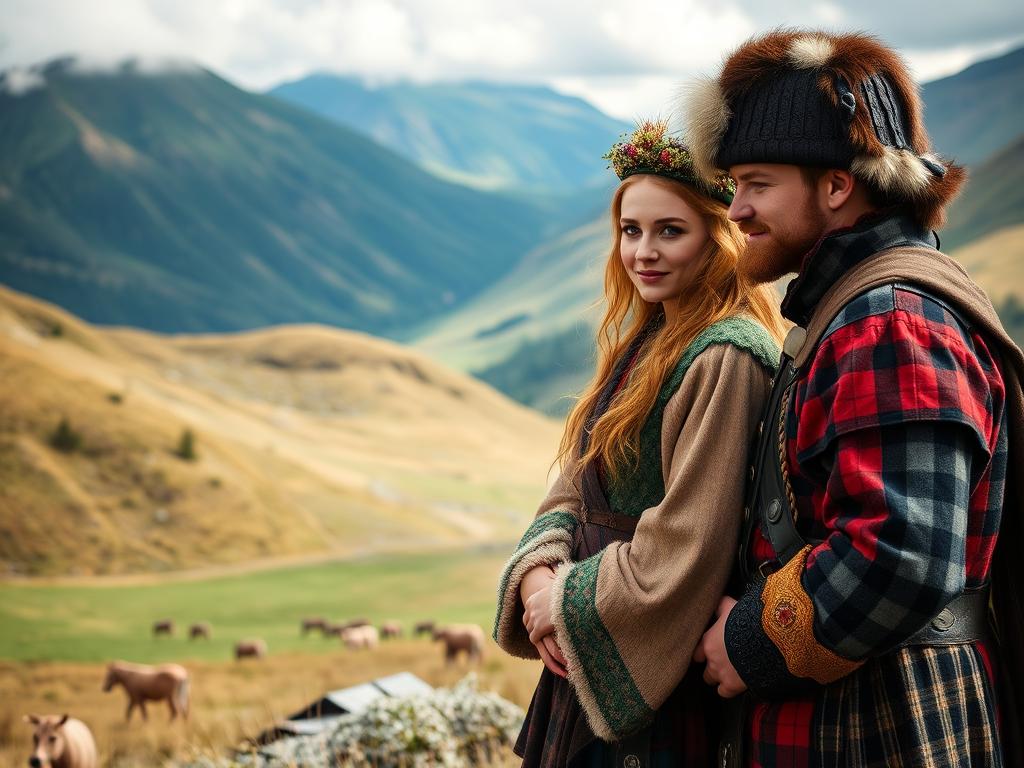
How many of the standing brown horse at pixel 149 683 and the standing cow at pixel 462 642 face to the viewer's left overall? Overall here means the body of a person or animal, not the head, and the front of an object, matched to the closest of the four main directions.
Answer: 2

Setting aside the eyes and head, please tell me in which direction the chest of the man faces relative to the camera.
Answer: to the viewer's left

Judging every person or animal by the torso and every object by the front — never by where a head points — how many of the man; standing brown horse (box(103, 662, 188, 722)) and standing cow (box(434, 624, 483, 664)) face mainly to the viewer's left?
3

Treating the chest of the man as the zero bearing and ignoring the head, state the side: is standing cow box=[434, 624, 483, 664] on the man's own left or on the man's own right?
on the man's own right

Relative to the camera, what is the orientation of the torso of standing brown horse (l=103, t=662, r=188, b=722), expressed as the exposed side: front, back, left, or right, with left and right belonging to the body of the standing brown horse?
left

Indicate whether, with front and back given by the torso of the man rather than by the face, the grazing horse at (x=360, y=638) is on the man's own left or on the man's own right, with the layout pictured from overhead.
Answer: on the man's own right

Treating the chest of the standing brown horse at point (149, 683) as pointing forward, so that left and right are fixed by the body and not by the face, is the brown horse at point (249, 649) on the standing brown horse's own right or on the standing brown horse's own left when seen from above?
on the standing brown horse's own right

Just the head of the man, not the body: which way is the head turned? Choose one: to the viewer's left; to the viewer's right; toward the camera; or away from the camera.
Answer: to the viewer's left

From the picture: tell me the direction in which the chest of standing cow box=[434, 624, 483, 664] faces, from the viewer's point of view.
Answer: to the viewer's left
